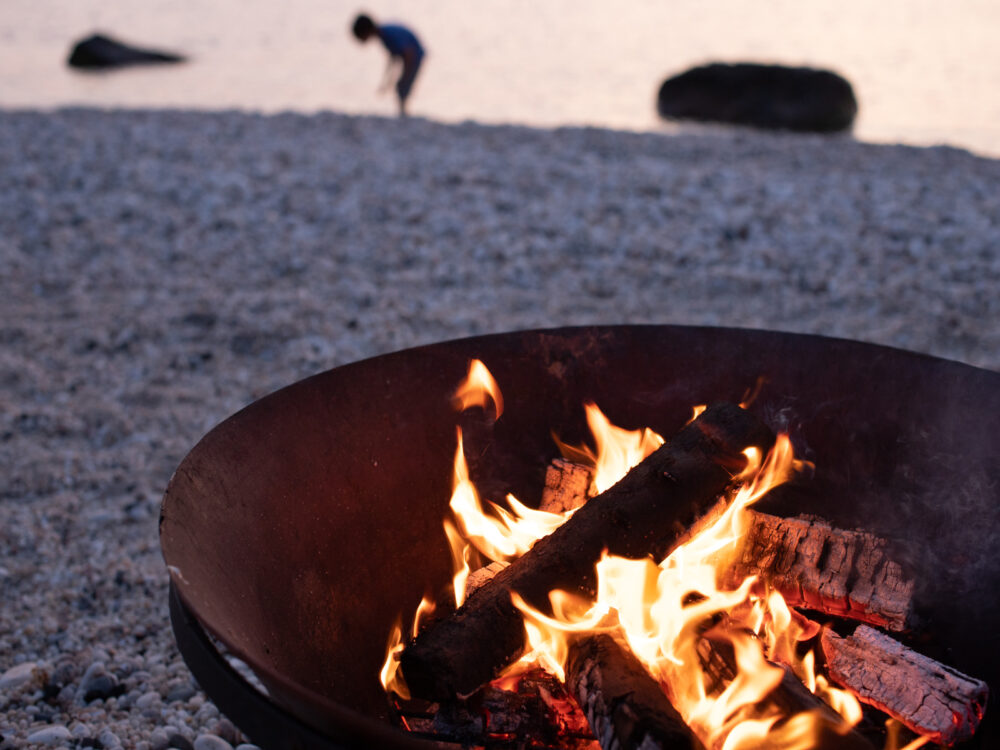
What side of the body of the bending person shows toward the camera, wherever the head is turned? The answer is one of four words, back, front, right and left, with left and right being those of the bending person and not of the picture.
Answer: left

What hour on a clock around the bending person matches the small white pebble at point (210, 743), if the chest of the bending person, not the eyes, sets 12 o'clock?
The small white pebble is roughly at 9 o'clock from the bending person.

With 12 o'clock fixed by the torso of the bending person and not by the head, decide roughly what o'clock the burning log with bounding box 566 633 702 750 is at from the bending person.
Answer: The burning log is roughly at 9 o'clock from the bending person.

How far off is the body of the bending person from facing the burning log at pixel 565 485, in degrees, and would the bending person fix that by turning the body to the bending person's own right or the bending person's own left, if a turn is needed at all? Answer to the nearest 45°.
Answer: approximately 90° to the bending person's own left

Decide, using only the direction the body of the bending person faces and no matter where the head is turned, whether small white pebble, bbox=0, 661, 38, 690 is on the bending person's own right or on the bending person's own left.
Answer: on the bending person's own left

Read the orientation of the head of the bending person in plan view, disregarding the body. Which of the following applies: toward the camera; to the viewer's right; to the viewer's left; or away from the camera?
to the viewer's left

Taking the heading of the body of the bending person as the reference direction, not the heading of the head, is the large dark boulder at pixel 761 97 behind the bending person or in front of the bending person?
behind

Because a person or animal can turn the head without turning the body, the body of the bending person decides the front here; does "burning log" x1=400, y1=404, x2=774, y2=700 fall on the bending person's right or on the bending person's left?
on the bending person's left

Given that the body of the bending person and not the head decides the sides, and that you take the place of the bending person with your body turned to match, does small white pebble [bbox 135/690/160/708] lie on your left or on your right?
on your left

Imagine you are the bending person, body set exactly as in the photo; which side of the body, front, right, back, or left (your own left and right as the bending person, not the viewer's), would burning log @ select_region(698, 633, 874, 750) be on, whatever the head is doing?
left

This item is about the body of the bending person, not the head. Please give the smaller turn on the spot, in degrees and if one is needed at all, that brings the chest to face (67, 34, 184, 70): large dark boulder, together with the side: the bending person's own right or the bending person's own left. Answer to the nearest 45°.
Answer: approximately 45° to the bending person's own right

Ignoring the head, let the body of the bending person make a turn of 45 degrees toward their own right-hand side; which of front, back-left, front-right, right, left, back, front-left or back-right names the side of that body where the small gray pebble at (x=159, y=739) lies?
back-left
